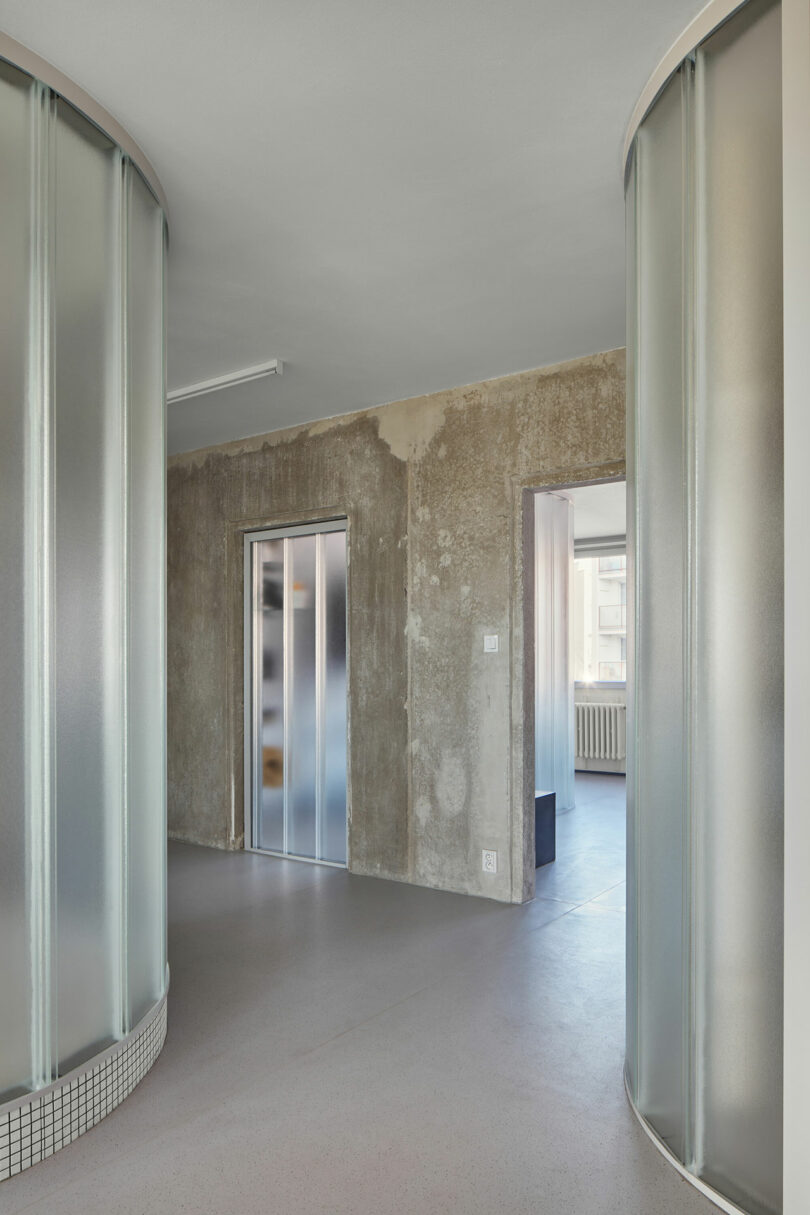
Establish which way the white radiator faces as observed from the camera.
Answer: facing the viewer

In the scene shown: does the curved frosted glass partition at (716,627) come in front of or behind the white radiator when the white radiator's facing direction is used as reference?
in front

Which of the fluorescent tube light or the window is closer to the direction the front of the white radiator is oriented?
the fluorescent tube light

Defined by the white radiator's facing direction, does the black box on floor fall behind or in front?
in front

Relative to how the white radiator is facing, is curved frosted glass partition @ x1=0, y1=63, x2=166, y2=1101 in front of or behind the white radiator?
in front
